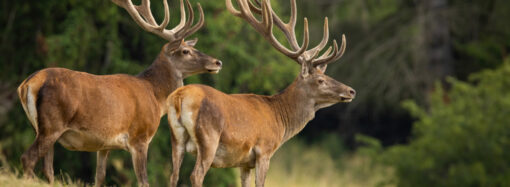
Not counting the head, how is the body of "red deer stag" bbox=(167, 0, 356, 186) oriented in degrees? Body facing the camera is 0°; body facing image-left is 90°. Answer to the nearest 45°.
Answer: approximately 225°
